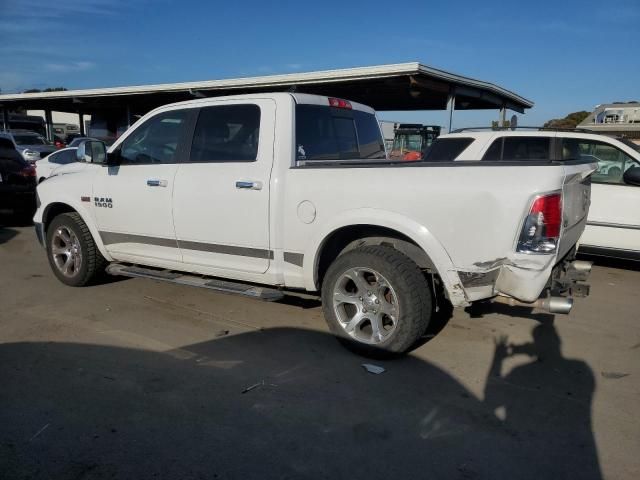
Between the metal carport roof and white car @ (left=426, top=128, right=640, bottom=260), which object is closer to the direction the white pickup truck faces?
the metal carport roof

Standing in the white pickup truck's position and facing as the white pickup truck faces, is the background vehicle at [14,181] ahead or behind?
ahead

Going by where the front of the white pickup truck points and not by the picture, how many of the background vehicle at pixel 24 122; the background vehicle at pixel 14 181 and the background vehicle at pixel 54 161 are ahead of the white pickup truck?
3

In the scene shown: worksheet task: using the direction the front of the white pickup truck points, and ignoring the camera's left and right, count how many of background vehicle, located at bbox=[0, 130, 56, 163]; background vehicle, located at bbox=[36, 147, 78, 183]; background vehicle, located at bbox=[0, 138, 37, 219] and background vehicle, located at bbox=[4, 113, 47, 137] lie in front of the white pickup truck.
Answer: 4

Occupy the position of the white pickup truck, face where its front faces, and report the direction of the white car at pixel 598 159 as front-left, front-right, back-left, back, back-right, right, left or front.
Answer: right

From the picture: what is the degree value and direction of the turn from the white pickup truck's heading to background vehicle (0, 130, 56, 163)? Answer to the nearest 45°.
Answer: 0° — it already faces it

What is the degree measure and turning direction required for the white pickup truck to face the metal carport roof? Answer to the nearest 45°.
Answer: approximately 45° to its right

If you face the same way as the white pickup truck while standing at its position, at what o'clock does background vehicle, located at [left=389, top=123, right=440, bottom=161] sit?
The background vehicle is roughly at 2 o'clock from the white pickup truck.

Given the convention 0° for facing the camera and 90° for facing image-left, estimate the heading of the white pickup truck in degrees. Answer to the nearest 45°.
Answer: approximately 135°
